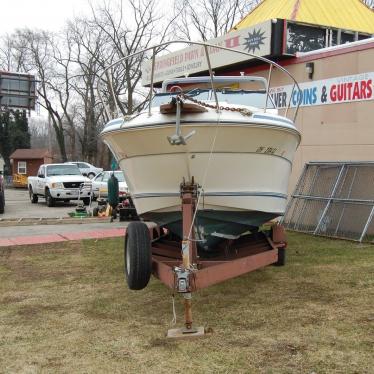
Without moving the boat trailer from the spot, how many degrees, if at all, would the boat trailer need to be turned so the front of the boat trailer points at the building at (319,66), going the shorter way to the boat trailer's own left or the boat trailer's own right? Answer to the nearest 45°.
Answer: approximately 135° to the boat trailer's own left

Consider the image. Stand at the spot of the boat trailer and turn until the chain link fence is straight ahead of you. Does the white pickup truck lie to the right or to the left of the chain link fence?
left

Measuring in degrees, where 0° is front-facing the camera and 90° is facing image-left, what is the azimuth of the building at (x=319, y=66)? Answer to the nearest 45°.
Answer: approximately 45°

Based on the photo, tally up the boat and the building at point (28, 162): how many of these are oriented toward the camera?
2

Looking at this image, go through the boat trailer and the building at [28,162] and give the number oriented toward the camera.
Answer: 2

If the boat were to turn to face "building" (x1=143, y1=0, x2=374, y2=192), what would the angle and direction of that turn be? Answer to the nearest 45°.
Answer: approximately 135° to its left

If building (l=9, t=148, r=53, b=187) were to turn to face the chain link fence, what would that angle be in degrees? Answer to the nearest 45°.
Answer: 0° — it already faces it

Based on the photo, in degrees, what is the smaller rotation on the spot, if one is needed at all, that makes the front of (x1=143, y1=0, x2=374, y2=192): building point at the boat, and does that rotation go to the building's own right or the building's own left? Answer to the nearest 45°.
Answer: approximately 45° to the building's own left

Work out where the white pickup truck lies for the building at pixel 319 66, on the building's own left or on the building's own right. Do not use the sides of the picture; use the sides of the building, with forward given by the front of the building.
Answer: on the building's own right
